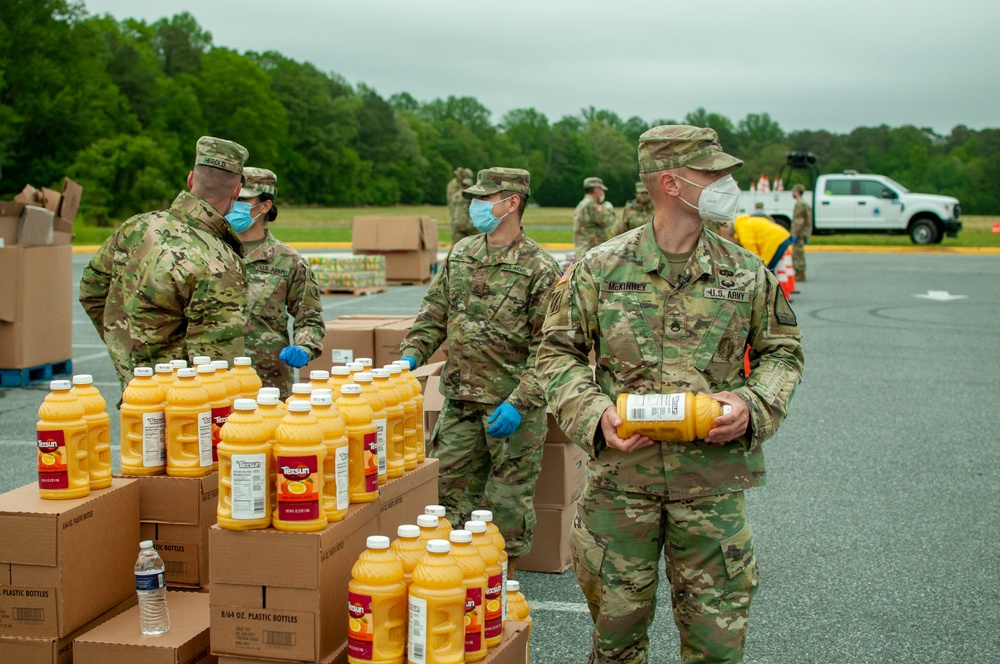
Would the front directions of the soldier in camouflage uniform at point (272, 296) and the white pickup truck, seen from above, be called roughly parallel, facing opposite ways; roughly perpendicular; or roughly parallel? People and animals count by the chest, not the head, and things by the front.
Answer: roughly perpendicular

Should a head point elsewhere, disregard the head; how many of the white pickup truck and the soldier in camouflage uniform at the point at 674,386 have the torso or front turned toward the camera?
1

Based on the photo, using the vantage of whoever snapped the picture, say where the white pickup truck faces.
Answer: facing to the right of the viewer

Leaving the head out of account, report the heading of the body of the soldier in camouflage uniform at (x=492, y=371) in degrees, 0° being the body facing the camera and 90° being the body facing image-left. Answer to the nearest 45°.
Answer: approximately 45°

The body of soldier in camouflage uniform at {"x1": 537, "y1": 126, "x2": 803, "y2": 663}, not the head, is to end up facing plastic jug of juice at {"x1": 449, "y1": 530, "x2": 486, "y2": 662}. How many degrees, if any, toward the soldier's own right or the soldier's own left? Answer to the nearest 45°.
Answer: approximately 45° to the soldier's own right

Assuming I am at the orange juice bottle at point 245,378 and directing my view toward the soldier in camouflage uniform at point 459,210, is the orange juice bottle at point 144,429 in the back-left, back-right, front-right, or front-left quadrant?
back-left

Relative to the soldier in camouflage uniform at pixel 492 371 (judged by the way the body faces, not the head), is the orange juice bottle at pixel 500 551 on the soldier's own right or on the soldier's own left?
on the soldier's own left

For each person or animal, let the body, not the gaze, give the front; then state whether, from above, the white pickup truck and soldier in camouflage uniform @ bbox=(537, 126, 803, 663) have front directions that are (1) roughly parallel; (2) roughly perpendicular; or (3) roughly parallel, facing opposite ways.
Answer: roughly perpendicular

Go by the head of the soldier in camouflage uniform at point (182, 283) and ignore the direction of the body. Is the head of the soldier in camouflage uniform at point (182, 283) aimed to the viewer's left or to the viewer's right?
to the viewer's right

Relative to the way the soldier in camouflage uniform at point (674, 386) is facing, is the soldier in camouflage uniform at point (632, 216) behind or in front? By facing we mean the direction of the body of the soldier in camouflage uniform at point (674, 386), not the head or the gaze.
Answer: behind

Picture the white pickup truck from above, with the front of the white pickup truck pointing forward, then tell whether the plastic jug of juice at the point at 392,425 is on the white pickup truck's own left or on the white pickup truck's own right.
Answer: on the white pickup truck's own right
